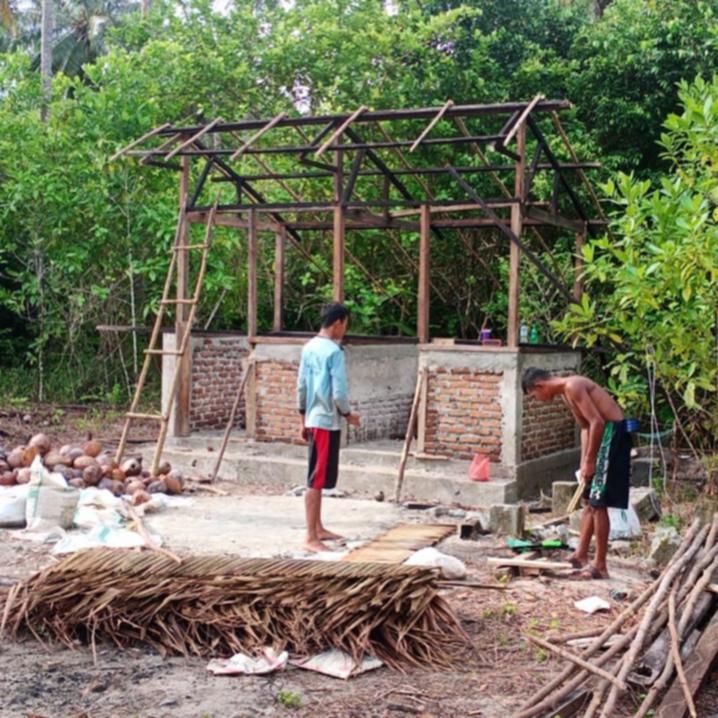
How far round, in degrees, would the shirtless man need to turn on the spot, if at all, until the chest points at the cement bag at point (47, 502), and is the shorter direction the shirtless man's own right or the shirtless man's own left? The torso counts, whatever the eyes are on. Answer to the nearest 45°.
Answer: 0° — they already face it

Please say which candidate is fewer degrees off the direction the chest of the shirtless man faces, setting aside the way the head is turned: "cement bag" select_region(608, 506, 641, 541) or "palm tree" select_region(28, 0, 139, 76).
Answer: the palm tree

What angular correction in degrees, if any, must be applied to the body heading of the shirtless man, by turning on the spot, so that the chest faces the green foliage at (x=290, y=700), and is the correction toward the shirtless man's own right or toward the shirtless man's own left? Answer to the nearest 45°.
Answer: approximately 45° to the shirtless man's own left

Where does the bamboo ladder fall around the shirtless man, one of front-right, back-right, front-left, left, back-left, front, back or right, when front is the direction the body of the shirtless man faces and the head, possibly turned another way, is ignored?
front-right

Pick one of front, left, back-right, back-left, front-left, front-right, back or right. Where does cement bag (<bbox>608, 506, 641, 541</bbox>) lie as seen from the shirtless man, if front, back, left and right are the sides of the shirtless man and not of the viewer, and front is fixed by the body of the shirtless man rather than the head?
right

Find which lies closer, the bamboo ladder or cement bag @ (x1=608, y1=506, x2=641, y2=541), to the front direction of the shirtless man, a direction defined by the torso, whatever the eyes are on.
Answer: the bamboo ladder

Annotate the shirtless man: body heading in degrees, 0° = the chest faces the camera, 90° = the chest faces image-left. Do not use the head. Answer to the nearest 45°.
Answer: approximately 90°

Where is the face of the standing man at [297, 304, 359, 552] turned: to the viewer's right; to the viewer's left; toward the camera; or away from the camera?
to the viewer's right

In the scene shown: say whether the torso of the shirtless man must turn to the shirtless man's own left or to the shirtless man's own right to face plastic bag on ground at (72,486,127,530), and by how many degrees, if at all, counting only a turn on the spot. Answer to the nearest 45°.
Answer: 0° — they already face it

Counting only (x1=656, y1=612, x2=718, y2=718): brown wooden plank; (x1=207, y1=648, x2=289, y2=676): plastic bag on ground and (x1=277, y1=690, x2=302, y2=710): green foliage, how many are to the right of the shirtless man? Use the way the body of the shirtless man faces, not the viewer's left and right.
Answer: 0

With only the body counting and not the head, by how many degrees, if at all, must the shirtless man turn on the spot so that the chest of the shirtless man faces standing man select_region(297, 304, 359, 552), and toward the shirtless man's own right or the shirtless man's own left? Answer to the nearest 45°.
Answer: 0° — they already face them

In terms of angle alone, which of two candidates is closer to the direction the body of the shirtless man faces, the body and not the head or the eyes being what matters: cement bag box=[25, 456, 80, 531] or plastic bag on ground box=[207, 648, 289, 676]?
the cement bag

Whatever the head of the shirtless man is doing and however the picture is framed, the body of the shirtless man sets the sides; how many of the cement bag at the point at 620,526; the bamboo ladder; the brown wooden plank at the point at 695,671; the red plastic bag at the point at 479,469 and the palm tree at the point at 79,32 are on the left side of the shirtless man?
1

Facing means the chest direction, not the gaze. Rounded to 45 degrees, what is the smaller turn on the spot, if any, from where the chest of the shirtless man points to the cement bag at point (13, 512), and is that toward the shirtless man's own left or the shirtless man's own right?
0° — they already face it

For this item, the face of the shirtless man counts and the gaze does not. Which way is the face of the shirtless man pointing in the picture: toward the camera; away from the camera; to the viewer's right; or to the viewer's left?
to the viewer's left

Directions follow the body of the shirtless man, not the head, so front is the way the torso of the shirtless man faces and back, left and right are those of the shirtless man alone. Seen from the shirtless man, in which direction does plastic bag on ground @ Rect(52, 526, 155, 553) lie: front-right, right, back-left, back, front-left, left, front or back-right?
front

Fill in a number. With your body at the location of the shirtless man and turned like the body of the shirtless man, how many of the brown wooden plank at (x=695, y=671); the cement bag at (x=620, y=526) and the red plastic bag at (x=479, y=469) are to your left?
1

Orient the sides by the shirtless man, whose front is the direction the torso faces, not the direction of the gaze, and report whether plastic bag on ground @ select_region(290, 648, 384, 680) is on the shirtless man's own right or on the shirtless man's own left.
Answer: on the shirtless man's own left
